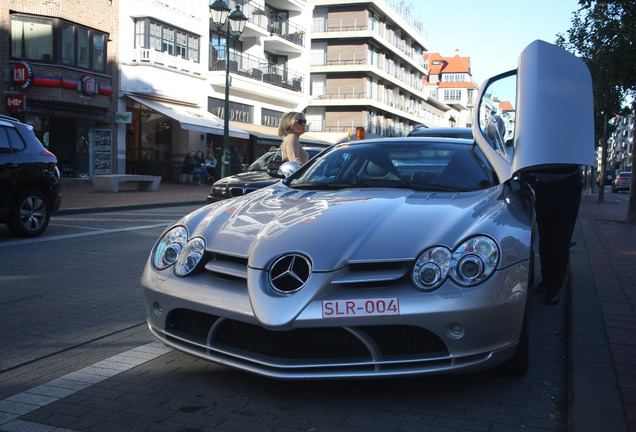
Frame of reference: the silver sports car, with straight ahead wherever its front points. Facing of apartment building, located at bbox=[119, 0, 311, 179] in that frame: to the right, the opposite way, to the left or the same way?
to the left

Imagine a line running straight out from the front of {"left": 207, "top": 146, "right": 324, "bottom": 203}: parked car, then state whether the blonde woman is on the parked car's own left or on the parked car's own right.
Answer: on the parked car's own left

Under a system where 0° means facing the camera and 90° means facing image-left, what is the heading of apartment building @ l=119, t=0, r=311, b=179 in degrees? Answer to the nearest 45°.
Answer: approximately 315°

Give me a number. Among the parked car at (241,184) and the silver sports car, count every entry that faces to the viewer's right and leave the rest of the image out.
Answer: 0

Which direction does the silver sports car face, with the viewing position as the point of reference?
facing the viewer and to the left of the viewer
